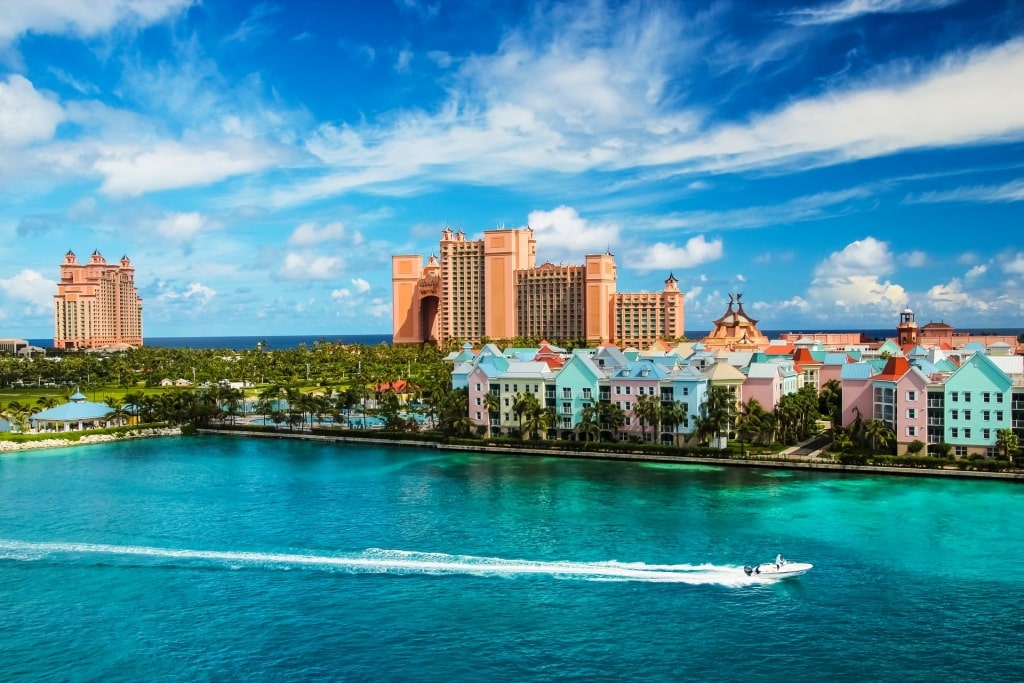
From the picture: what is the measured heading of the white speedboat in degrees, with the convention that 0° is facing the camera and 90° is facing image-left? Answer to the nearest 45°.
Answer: approximately 270°
